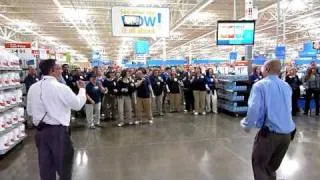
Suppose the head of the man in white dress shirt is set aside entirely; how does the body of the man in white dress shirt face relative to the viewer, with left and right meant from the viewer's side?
facing away from the viewer and to the right of the viewer

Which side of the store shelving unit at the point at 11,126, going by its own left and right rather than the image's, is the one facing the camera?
right

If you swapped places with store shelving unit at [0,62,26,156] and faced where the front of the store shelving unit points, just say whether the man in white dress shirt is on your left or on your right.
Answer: on your right

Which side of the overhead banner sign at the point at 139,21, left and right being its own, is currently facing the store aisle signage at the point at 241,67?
left

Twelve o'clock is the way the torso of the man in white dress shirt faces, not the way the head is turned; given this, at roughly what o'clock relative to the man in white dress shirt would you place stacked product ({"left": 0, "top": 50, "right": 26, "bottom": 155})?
The stacked product is roughly at 10 o'clock from the man in white dress shirt.
